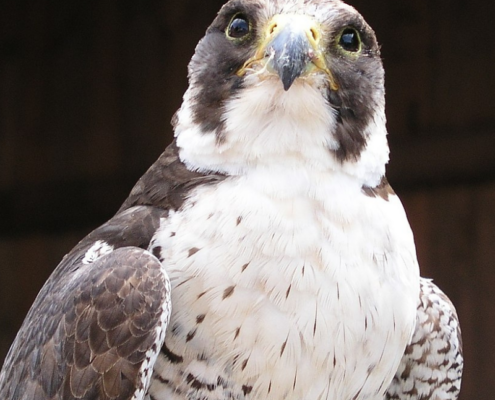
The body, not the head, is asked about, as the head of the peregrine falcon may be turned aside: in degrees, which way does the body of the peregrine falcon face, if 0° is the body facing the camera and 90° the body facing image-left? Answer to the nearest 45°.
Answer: approximately 315°
